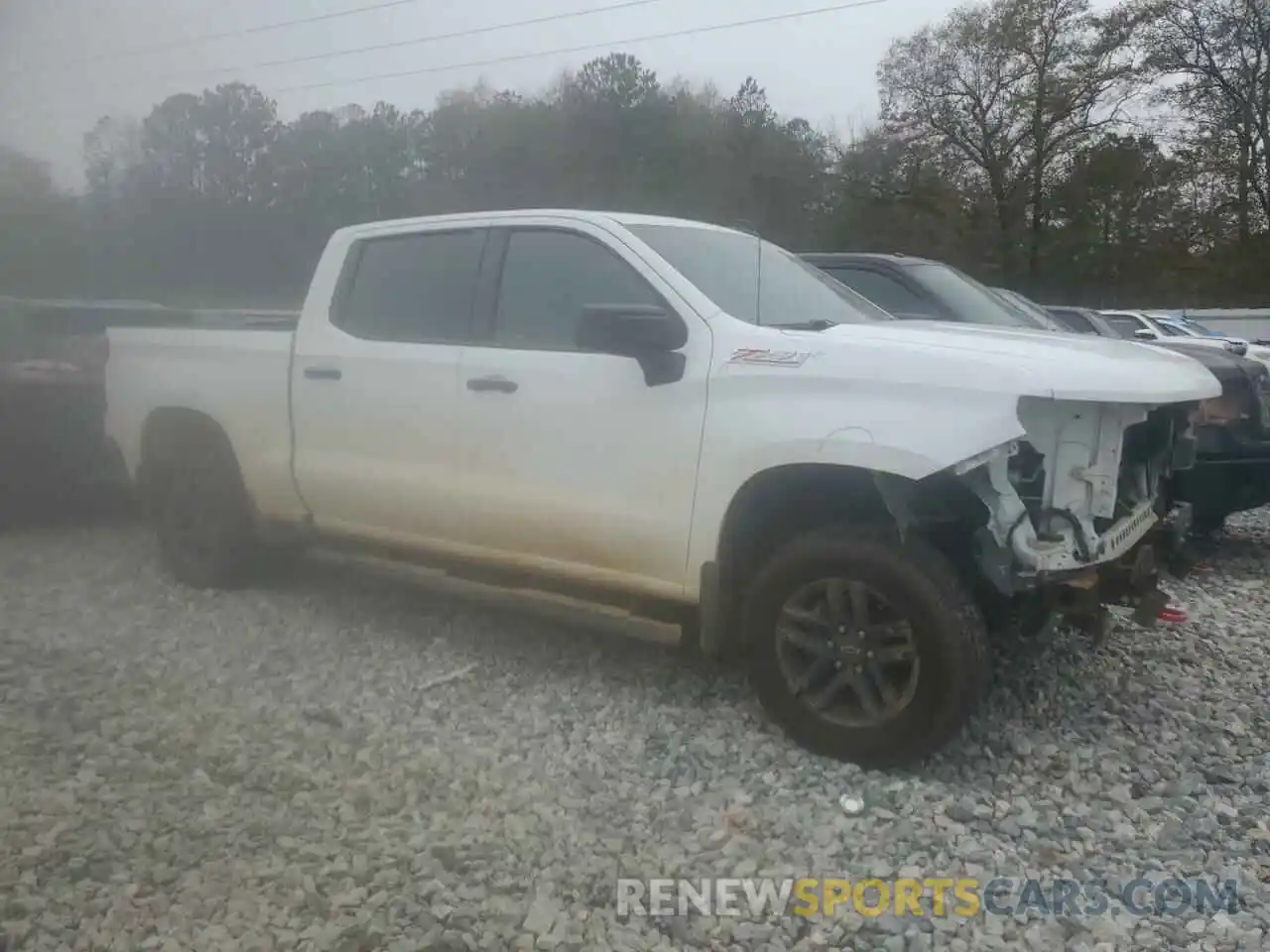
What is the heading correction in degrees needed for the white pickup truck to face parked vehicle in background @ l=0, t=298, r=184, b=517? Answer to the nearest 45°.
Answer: approximately 180°

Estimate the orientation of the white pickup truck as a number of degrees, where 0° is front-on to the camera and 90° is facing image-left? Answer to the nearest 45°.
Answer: approximately 315°

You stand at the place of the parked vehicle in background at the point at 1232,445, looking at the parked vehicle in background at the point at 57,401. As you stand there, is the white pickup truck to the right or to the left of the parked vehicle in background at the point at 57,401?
left
